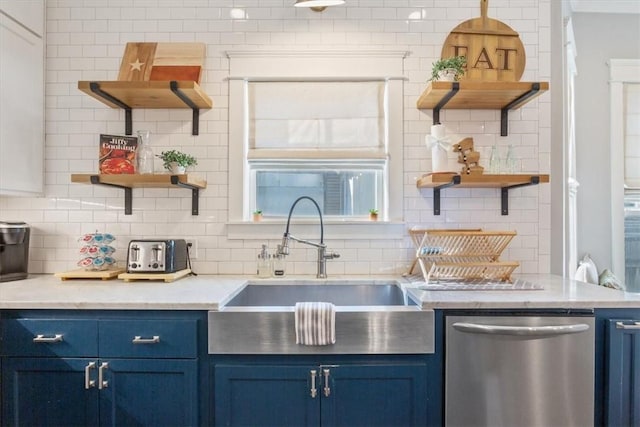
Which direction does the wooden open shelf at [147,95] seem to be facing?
toward the camera

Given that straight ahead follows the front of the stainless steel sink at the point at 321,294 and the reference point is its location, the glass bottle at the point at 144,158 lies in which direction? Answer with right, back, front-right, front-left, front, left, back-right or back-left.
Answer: right

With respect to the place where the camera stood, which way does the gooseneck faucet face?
facing the viewer and to the left of the viewer

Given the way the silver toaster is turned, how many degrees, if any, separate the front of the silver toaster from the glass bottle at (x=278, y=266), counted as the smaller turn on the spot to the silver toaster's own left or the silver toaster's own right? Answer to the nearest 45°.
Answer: approximately 135° to the silver toaster's own left

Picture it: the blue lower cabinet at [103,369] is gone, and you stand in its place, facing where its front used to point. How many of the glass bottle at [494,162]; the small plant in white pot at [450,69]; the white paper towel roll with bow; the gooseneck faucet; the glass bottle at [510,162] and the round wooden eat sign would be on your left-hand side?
6

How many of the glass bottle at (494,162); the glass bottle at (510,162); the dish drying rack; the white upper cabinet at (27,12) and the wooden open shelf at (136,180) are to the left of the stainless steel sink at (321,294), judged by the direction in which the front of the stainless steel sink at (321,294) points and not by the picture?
3

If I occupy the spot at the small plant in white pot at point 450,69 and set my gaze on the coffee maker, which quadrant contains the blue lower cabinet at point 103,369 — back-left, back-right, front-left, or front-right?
front-left

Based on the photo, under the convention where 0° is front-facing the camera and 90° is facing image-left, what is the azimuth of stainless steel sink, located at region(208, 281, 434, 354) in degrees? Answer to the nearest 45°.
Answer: approximately 0°

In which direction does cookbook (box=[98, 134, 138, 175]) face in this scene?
toward the camera

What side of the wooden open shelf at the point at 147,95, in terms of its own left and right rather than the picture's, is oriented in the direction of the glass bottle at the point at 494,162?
left

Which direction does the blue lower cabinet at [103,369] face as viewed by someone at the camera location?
facing the viewer

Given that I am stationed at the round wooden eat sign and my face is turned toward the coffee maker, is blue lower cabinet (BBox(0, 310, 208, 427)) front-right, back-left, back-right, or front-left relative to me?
front-left
